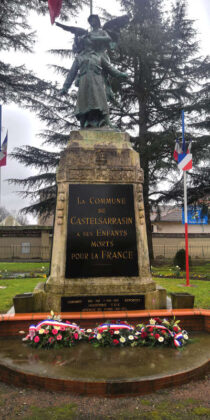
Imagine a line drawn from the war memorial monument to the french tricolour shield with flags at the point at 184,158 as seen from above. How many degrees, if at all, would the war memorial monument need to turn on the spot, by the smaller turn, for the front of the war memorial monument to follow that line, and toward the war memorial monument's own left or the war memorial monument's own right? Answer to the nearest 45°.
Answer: approximately 135° to the war memorial monument's own left

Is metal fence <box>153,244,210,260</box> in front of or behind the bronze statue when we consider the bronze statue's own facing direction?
behind

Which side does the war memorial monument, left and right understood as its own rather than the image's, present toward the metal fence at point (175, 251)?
back

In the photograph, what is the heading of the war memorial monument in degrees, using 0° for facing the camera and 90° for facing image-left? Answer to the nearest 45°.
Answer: approximately 0°

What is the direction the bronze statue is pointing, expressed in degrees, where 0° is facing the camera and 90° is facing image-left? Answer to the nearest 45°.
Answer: approximately 0°

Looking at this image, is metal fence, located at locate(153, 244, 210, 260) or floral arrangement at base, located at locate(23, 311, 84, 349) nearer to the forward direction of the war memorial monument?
the floral arrangement at base
